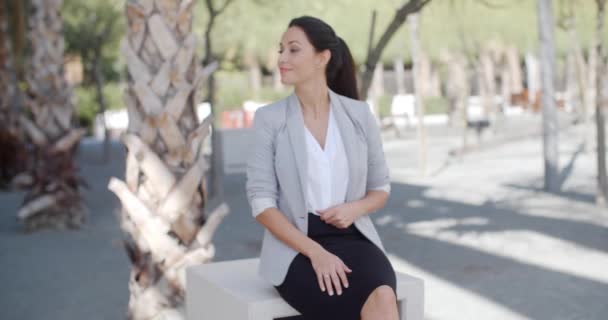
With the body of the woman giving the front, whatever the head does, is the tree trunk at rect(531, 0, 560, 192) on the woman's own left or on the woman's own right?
on the woman's own left

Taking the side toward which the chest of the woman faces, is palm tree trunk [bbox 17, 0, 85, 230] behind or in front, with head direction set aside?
behind

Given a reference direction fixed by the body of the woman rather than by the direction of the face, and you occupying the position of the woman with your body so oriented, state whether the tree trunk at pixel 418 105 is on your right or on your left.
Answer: on your left

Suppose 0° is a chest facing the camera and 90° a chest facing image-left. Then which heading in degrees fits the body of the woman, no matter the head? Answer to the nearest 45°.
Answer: approximately 315°

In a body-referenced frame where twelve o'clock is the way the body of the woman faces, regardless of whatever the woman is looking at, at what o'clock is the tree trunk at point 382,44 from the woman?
The tree trunk is roughly at 8 o'clock from the woman.

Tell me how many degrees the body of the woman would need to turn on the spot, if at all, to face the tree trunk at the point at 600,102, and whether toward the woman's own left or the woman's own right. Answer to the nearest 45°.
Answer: approximately 90° to the woman's own left

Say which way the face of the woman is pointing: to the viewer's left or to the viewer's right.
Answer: to the viewer's left
